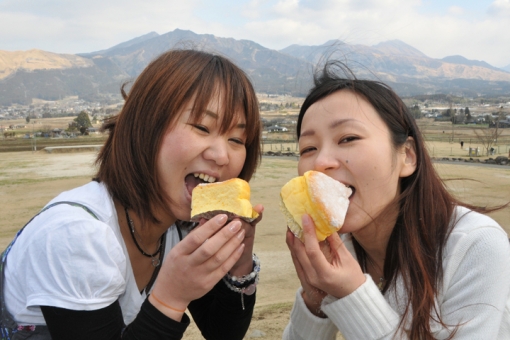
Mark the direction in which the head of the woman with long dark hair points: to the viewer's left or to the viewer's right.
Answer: to the viewer's left

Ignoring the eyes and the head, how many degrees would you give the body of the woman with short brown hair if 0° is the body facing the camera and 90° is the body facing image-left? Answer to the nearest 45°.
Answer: approximately 315°

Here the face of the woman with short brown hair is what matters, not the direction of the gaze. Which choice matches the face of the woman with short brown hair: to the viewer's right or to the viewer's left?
to the viewer's right

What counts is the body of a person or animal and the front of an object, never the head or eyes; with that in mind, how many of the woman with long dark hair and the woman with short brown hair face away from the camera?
0

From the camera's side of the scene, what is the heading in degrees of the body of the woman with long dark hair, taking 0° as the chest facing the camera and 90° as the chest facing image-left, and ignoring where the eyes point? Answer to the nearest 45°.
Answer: approximately 45°

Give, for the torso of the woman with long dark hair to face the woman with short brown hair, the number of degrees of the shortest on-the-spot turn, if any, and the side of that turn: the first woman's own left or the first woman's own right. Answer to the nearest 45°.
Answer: approximately 45° to the first woman's own right
